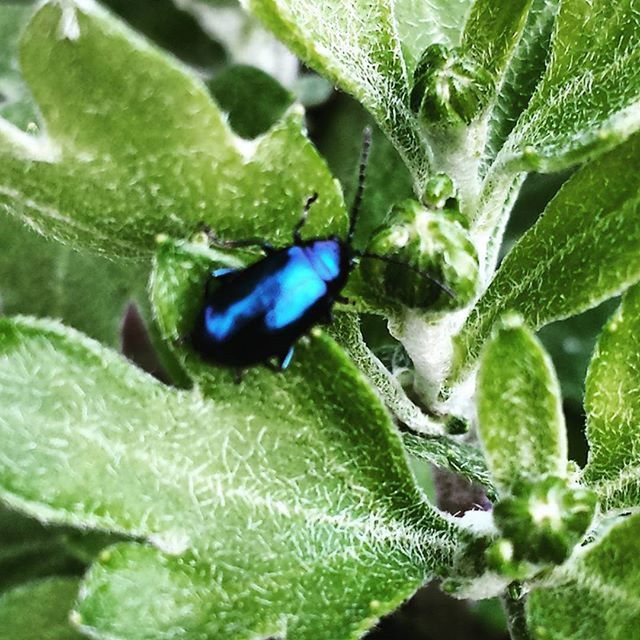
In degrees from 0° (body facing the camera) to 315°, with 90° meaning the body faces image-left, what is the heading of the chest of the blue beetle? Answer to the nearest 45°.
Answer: approximately 225°
